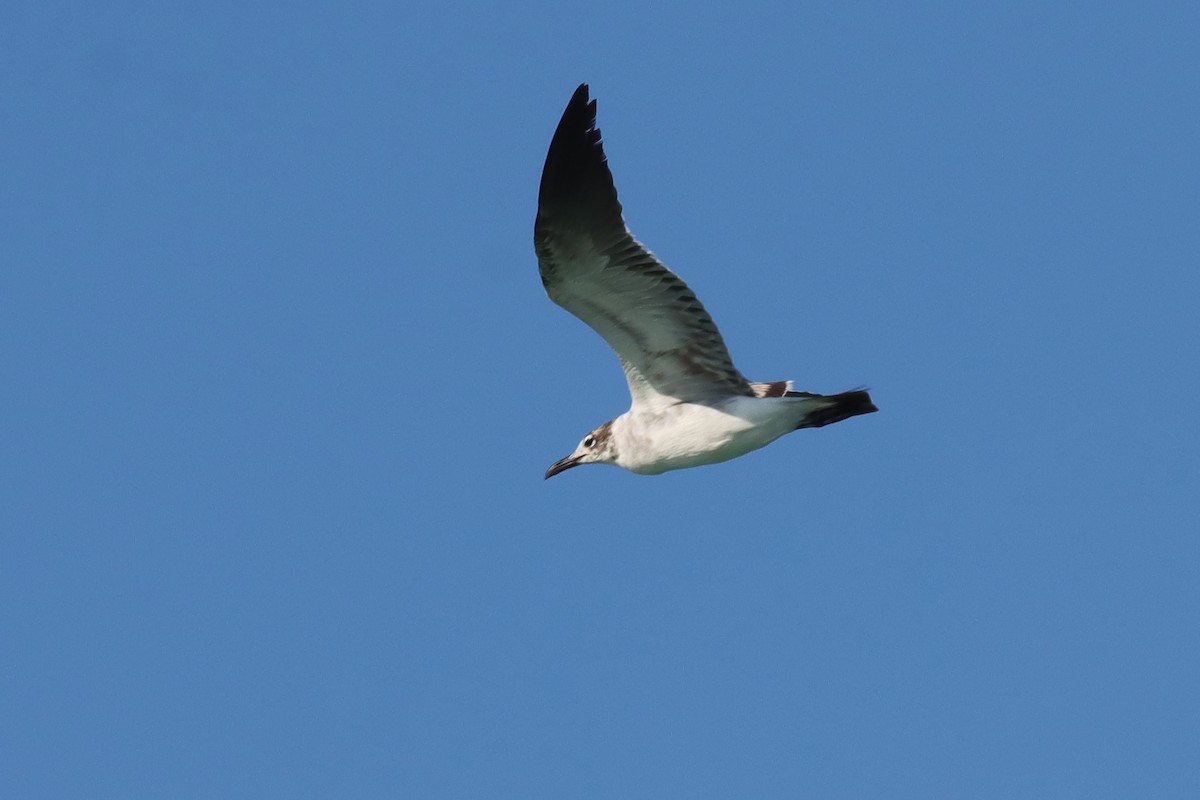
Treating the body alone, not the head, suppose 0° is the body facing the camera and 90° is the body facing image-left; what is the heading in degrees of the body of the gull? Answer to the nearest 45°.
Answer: approximately 90°
